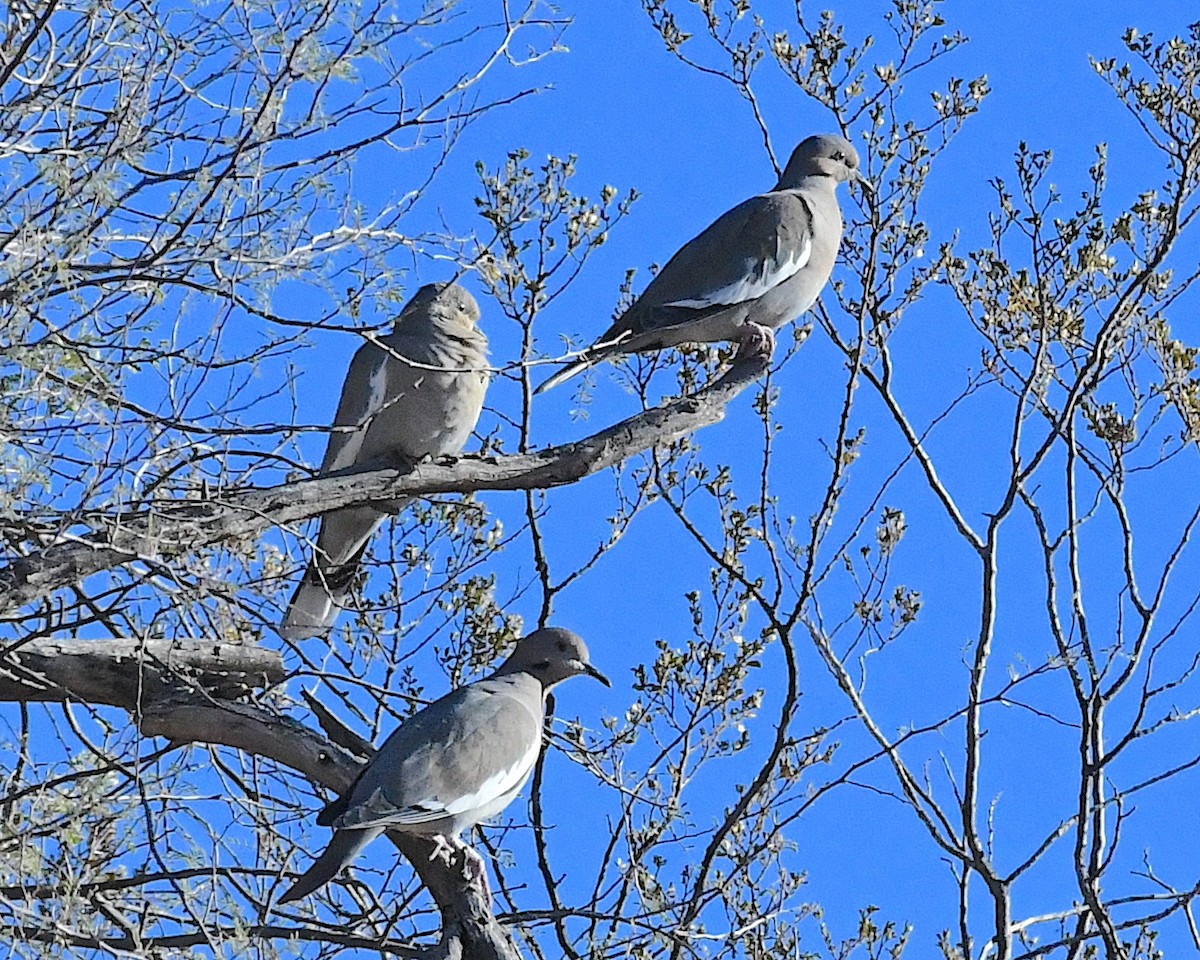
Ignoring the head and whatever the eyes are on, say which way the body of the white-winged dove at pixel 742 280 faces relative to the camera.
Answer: to the viewer's right

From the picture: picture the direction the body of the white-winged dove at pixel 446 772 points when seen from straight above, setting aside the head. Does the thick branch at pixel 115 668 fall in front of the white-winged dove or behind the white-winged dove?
behind

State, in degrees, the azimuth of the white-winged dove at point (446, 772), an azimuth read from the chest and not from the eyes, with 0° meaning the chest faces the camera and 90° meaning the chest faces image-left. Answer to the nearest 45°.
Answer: approximately 270°

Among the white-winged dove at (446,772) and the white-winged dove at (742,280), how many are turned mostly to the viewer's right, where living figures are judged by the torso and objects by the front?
2

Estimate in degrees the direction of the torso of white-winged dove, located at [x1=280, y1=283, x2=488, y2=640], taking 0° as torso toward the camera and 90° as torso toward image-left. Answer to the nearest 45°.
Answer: approximately 315°
